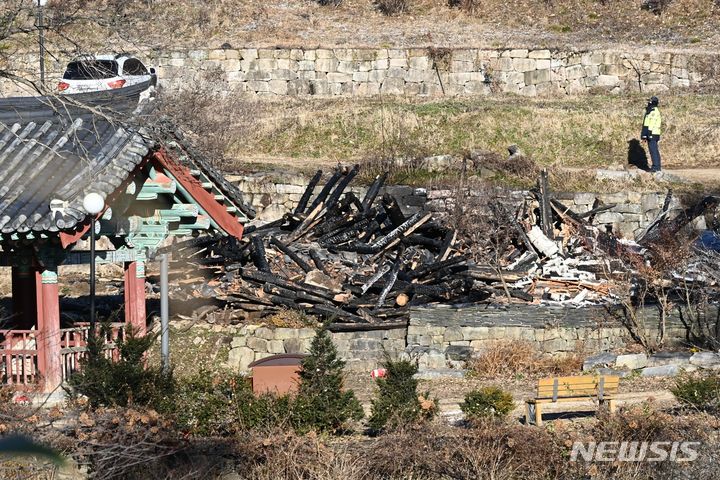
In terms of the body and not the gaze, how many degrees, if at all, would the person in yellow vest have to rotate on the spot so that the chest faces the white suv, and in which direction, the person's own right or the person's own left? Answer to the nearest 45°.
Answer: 0° — they already face it

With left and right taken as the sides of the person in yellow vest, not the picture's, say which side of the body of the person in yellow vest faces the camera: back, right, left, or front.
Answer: left

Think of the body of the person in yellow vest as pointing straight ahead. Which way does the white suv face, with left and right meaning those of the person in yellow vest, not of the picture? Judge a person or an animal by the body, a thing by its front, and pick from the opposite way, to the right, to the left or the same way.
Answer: to the right

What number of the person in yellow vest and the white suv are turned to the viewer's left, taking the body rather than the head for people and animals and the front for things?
1

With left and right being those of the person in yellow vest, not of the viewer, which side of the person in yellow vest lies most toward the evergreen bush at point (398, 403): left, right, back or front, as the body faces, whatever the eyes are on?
left

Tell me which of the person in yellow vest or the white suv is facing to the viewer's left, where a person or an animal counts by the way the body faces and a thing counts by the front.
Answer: the person in yellow vest

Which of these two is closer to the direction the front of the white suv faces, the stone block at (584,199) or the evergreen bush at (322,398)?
the stone block

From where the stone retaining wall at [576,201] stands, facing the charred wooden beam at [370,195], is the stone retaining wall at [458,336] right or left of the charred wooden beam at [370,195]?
left

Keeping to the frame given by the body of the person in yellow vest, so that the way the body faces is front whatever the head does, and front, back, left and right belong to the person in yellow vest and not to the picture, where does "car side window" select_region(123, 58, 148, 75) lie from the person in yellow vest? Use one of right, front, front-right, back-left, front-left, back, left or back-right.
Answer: front

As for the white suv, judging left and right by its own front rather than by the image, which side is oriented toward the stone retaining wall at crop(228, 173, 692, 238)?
right
